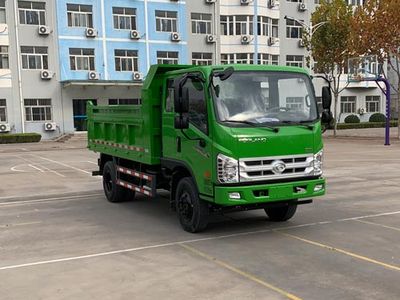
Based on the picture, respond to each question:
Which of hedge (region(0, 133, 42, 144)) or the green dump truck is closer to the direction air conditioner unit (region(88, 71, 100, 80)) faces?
the green dump truck

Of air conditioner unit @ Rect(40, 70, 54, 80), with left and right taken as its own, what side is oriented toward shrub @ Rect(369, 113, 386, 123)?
left

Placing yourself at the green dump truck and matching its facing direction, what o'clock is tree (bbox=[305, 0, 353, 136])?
The tree is roughly at 8 o'clock from the green dump truck.

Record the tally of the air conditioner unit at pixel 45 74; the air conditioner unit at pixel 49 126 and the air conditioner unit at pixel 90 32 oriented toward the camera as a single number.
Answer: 3

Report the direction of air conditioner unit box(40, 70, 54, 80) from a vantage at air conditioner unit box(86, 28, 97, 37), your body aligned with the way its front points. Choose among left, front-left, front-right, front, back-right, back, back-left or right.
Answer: right

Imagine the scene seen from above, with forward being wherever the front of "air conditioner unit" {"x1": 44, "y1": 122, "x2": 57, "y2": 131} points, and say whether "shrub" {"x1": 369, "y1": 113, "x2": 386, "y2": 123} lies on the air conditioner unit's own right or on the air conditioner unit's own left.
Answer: on the air conditioner unit's own left

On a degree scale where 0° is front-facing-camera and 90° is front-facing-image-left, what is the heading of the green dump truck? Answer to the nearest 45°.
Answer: approximately 315°

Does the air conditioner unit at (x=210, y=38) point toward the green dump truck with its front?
yes

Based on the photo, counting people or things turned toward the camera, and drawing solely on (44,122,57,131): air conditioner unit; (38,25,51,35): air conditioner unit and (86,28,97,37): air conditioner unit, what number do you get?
3

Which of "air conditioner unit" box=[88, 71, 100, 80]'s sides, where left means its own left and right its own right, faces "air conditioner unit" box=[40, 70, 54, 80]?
right

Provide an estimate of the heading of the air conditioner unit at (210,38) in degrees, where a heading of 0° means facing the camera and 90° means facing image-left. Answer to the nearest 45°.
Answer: approximately 0°

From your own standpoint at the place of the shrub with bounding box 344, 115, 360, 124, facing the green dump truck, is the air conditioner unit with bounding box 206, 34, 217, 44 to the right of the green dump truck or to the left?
right

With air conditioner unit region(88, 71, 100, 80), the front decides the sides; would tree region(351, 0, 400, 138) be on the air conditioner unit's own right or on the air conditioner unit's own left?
on the air conditioner unit's own left
